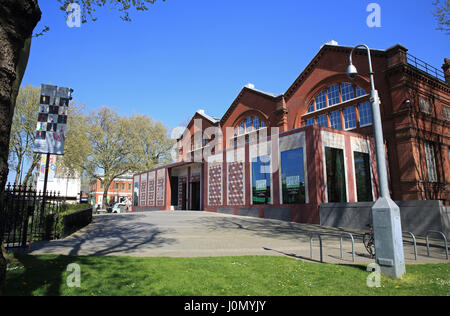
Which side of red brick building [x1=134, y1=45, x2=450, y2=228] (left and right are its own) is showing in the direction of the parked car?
right

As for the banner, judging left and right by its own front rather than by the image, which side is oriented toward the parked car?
back

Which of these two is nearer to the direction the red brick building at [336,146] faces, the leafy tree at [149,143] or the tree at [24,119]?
the tree

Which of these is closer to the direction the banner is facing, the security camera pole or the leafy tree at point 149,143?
the security camera pole

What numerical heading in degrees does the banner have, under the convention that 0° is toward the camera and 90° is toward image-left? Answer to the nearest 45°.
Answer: approximately 0°

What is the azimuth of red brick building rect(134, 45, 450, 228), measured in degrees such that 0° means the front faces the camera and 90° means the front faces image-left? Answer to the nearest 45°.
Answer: approximately 45°
